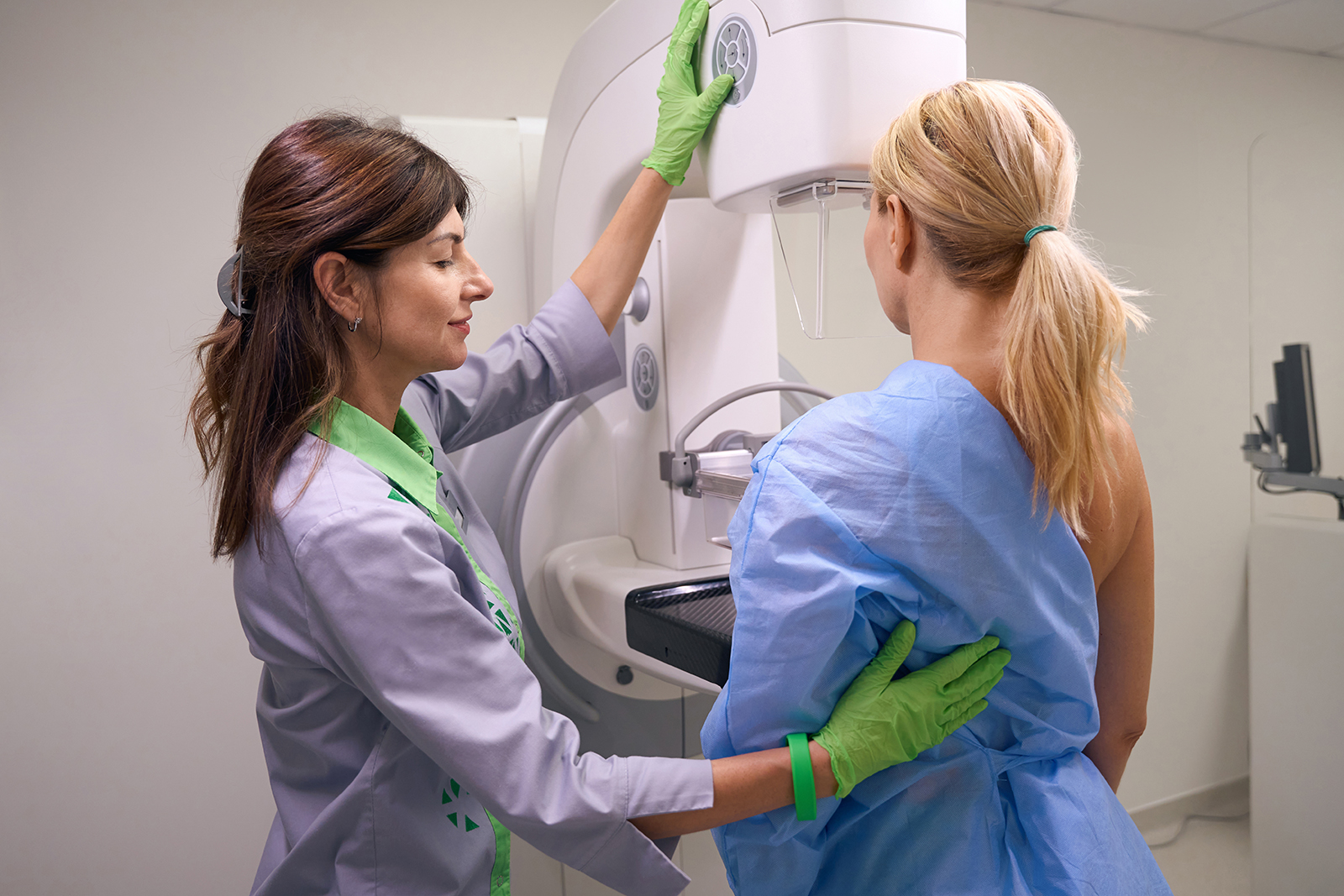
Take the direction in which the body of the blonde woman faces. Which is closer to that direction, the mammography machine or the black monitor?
the mammography machine

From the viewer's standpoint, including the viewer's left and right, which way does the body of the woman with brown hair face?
facing to the right of the viewer

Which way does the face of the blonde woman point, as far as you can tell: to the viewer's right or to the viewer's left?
to the viewer's left

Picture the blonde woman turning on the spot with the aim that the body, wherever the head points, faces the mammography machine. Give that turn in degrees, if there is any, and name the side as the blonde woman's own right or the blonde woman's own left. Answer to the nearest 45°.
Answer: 0° — they already face it

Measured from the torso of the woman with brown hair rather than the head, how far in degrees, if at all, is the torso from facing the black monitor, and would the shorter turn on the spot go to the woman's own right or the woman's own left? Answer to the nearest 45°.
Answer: approximately 45° to the woman's own left

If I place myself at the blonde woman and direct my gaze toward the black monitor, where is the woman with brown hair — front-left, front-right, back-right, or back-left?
back-left

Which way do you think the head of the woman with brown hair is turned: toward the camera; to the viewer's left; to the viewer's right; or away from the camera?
to the viewer's right

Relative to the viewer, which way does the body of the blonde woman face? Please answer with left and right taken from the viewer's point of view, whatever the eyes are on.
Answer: facing away from the viewer and to the left of the viewer

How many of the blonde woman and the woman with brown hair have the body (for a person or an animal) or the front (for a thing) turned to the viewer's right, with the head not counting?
1
